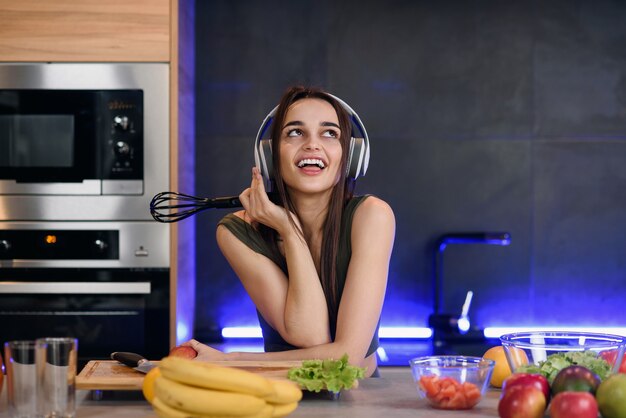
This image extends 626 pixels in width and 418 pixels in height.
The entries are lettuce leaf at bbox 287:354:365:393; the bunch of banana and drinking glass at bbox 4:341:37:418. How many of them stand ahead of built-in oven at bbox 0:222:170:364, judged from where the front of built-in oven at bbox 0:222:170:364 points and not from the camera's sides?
3

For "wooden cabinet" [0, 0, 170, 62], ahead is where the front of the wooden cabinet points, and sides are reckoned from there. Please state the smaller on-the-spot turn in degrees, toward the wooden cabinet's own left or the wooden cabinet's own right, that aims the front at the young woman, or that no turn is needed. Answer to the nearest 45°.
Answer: approximately 45° to the wooden cabinet's own left

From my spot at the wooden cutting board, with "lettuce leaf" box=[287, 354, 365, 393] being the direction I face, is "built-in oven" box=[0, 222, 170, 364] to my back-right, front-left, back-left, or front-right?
back-left

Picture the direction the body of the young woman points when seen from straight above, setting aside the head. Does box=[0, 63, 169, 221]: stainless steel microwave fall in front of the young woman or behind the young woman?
behind

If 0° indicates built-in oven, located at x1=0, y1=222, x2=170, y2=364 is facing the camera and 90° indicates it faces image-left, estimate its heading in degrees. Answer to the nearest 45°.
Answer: approximately 0°

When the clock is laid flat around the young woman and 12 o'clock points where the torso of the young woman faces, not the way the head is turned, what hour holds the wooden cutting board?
The wooden cutting board is roughly at 1 o'clock from the young woman.

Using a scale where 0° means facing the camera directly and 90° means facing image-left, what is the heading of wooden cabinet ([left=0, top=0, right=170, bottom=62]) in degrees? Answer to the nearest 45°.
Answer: approximately 0°

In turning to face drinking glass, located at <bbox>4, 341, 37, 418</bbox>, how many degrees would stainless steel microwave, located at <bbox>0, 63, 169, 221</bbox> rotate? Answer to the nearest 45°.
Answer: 0° — it already faces it
